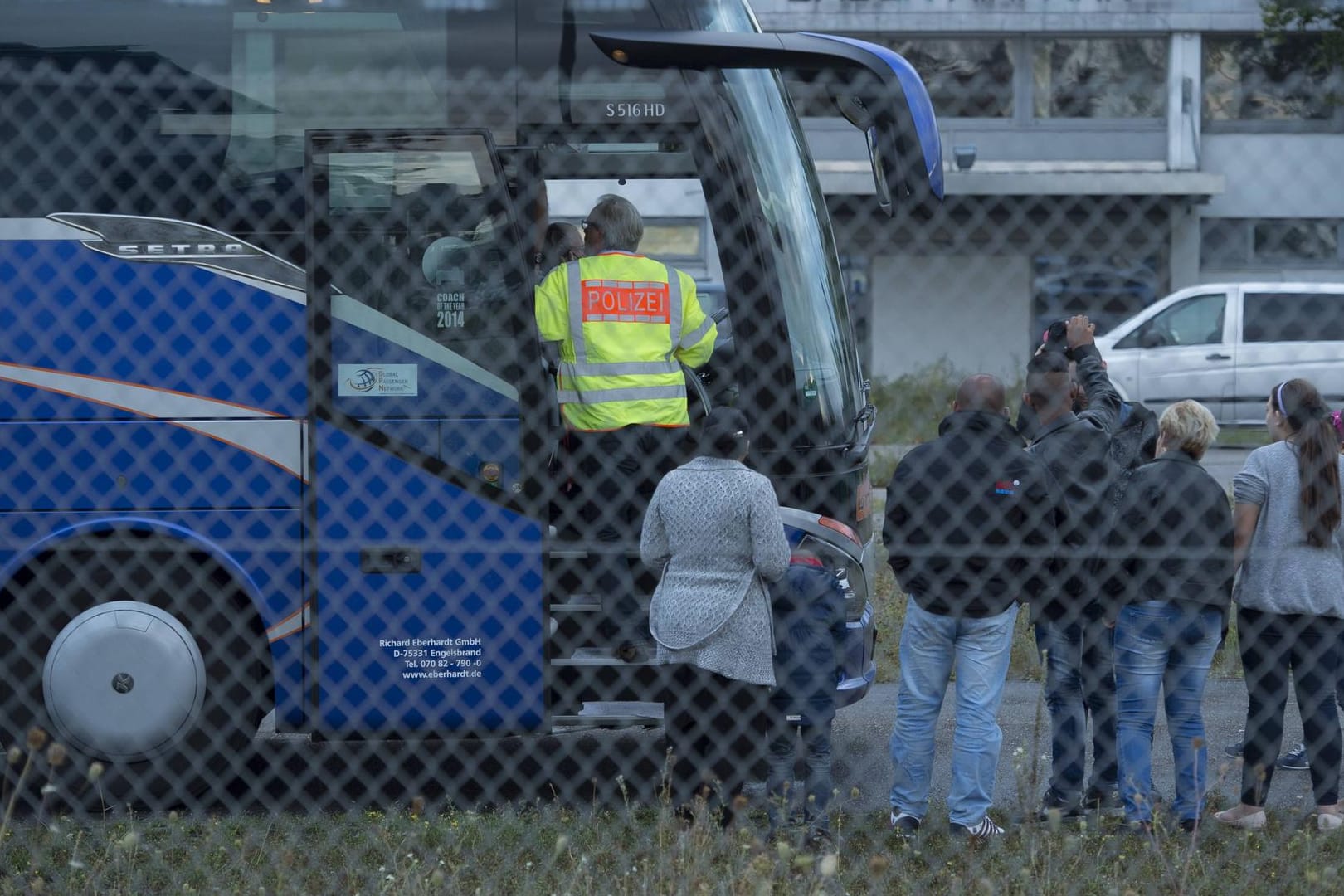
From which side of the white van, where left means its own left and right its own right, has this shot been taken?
left

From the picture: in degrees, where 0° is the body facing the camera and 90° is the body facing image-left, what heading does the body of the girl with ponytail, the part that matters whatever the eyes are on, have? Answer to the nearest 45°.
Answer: approximately 135°

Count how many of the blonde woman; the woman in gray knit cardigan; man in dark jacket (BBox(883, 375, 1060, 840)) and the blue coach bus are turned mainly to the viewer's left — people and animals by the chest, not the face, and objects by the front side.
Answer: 0

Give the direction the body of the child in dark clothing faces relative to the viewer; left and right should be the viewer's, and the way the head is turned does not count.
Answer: facing away from the viewer

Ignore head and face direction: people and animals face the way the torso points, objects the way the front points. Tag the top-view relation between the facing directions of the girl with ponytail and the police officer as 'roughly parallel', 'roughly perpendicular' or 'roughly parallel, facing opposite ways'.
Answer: roughly parallel

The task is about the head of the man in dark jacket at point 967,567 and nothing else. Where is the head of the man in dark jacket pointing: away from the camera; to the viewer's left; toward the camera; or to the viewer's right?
away from the camera

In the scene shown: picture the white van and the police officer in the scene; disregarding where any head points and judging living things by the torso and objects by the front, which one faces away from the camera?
the police officer

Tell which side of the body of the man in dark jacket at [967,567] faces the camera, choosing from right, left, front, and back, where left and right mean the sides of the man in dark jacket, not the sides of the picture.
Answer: back

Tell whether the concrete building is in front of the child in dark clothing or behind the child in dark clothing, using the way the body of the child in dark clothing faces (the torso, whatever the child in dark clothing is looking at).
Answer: in front

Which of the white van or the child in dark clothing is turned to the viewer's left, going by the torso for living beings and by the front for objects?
the white van

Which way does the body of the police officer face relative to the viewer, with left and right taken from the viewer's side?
facing away from the viewer

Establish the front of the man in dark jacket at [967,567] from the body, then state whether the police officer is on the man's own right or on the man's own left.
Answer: on the man's own left

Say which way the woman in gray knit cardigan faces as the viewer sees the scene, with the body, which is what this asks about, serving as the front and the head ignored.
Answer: away from the camera

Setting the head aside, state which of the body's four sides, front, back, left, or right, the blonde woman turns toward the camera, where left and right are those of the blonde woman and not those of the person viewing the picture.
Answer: back

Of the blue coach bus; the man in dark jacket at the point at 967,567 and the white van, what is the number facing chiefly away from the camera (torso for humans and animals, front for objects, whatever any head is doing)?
1

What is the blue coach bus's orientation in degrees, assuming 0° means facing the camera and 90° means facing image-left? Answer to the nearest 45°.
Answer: approximately 270°

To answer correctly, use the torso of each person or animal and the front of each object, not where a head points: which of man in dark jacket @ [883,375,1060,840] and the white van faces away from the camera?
the man in dark jacket

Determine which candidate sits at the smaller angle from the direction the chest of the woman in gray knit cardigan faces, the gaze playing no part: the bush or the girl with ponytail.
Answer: the bush

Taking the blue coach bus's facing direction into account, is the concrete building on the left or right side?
on its left
